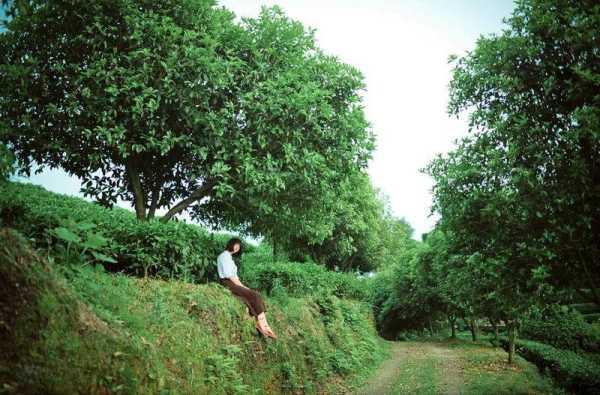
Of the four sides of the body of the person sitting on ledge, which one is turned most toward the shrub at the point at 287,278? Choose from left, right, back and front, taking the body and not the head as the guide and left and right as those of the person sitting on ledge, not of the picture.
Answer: left

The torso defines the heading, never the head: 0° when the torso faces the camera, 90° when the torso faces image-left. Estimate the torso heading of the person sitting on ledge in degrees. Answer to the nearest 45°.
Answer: approximately 270°

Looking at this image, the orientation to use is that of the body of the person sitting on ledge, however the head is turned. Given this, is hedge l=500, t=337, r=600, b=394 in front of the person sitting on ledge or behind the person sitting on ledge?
in front

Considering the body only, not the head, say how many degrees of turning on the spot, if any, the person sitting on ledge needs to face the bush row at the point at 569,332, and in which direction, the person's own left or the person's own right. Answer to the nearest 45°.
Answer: approximately 45° to the person's own left

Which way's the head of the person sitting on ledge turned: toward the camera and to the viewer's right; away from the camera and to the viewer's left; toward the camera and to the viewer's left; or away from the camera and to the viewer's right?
toward the camera and to the viewer's right

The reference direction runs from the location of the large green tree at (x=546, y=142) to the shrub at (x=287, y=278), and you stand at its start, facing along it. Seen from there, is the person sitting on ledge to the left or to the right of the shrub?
left
